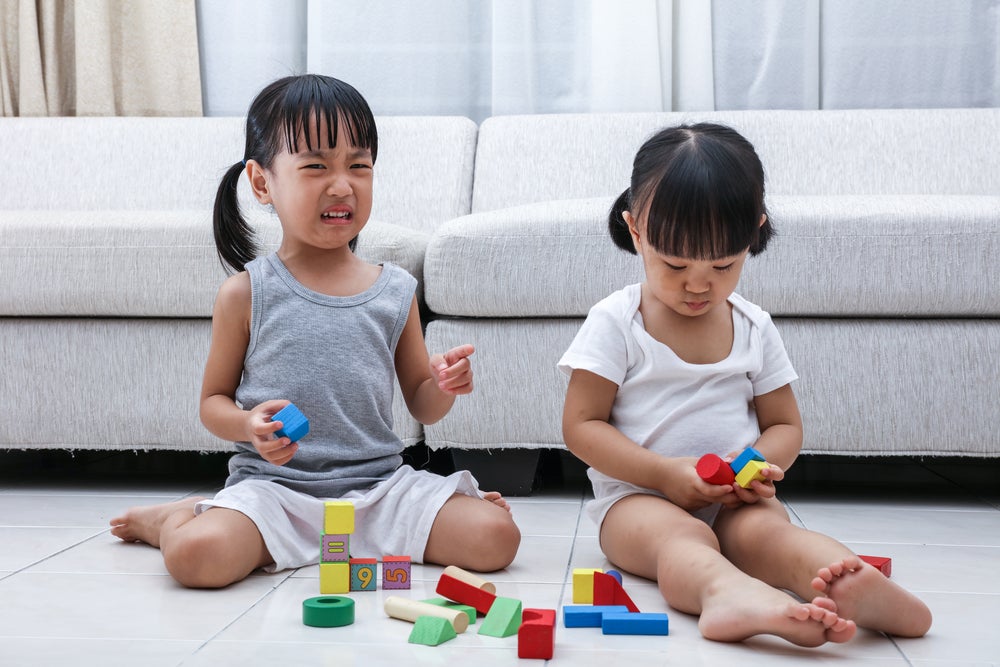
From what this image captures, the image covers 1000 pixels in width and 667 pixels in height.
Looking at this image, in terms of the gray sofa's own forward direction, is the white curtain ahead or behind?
behind

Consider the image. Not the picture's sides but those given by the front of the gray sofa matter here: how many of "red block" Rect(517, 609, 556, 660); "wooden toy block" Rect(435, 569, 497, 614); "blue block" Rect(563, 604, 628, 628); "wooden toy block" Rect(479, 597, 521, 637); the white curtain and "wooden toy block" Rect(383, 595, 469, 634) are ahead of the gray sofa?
5

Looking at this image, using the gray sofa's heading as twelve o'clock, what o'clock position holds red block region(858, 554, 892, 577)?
The red block is roughly at 11 o'clock from the gray sofa.

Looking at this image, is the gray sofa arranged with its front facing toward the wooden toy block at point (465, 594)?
yes

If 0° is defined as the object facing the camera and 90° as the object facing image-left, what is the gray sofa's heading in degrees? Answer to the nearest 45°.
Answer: approximately 0°

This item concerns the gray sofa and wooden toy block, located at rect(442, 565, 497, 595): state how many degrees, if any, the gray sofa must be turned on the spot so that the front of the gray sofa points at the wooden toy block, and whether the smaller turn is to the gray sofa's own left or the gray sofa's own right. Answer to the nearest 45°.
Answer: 0° — it already faces it

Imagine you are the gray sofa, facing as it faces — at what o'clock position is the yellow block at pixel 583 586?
The yellow block is roughly at 12 o'clock from the gray sofa.

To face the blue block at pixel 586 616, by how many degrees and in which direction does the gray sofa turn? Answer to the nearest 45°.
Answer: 0° — it already faces it
